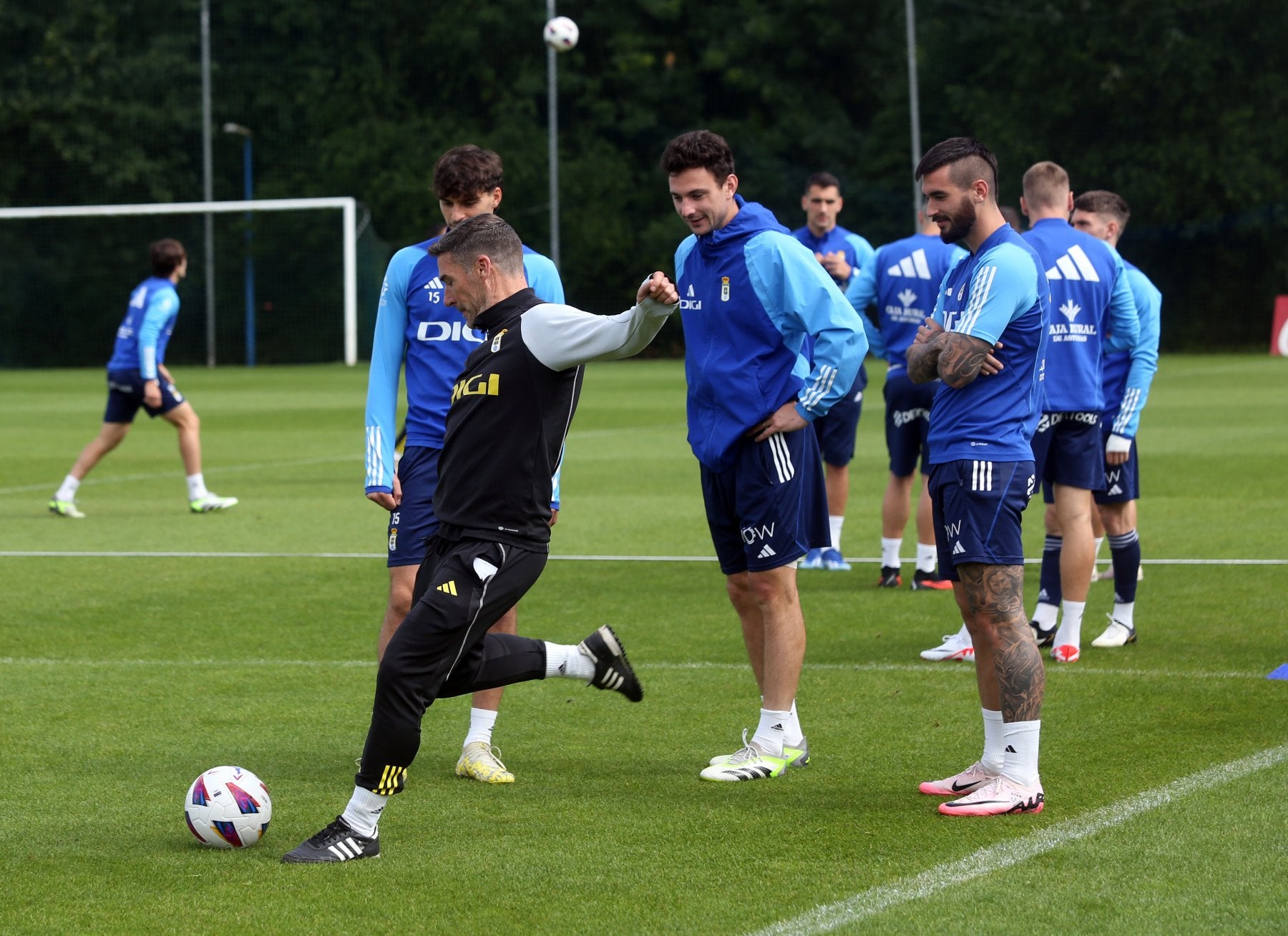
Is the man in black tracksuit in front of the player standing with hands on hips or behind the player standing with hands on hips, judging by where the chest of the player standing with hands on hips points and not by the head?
in front

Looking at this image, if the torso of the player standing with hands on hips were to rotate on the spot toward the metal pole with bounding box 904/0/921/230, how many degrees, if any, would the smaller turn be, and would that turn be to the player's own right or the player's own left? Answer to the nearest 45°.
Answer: approximately 135° to the player's own right

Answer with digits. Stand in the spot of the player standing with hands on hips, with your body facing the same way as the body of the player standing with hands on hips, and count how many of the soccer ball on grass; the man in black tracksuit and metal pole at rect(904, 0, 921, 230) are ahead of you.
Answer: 2

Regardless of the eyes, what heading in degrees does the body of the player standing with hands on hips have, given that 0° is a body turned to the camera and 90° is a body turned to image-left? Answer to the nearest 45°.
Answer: approximately 45°

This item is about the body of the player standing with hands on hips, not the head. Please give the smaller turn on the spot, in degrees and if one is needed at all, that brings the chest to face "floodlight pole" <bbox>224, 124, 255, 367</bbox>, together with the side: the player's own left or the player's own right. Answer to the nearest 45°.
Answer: approximately 135° to the player's own right

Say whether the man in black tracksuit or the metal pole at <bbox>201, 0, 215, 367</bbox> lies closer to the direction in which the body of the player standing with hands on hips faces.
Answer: the man in black tracksuit

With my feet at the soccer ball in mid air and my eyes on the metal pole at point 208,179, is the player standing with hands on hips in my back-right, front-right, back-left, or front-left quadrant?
back-left

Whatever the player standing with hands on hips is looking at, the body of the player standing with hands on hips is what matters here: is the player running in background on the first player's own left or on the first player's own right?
on the first player's own right

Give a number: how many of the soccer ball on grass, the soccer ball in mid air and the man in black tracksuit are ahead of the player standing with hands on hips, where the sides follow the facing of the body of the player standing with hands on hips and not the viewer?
2

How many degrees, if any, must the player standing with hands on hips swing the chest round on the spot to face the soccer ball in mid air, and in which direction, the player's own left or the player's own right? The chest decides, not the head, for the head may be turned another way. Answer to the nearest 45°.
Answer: approximately 135° to the player's own right

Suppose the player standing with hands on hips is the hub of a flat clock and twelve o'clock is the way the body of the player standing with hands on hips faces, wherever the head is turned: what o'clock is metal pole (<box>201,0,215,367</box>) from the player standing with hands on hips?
The metal pole is roughly at 4 o'clock from the player standing with hands on hips.

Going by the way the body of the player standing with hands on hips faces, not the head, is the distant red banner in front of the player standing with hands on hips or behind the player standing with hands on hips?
behind
